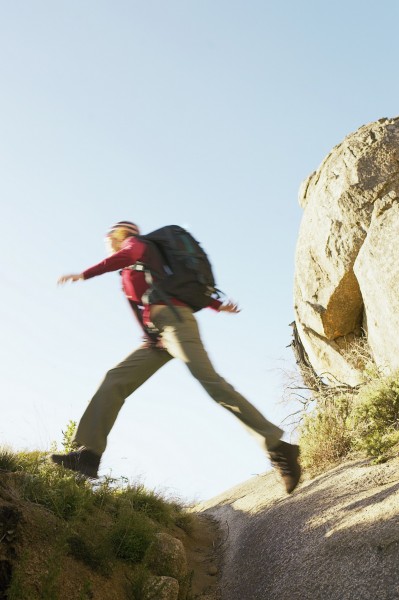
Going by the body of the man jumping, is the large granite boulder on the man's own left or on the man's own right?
on the man's own right

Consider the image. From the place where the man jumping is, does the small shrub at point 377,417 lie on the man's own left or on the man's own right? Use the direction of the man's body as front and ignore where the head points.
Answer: on the man's own right

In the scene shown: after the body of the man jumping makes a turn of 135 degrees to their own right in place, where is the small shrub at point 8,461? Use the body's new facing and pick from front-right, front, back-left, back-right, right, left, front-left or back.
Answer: left

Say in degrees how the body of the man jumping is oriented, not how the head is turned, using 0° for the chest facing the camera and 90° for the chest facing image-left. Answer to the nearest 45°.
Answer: approximately 90°

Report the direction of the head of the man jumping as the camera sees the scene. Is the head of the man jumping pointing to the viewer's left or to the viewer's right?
to the viewer's left
